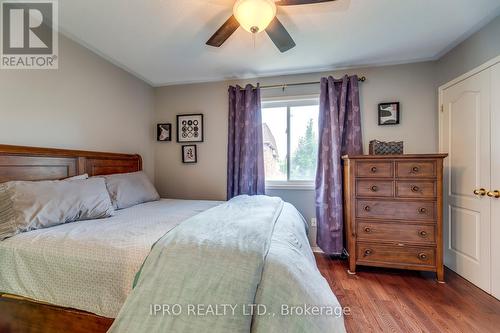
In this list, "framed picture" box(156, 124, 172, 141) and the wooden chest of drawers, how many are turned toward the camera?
2

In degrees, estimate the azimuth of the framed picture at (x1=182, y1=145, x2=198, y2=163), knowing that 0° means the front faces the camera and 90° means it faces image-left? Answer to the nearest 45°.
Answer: approximately 0°

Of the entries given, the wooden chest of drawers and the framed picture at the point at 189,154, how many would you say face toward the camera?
2

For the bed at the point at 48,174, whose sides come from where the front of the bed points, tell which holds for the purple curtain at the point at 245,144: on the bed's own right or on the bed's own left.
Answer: on the bed's own left

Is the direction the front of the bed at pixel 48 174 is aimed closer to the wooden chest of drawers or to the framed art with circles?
the wooden chest of drawers

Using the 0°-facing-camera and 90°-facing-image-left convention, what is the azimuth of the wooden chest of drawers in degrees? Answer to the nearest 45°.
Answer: approximately 0°

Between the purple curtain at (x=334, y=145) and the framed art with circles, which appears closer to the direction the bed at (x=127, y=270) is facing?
the purple curtain

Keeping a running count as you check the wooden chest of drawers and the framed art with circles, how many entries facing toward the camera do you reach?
2

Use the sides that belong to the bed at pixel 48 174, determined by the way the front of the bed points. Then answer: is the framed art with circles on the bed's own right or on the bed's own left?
on the bed's own left

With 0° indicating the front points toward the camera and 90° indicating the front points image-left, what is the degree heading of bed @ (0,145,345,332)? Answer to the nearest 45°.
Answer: approximately 315°
